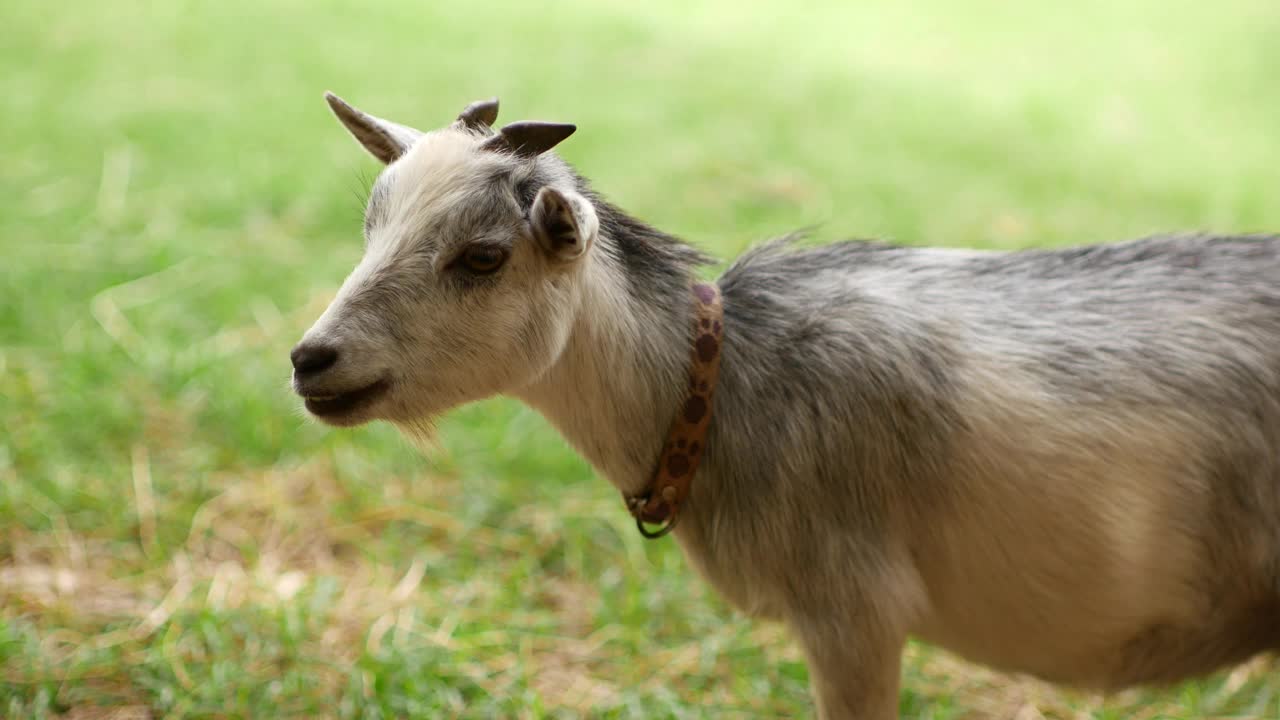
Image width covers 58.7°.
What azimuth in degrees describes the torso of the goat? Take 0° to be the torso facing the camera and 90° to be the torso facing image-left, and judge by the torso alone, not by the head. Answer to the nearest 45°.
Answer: approximately 90°
